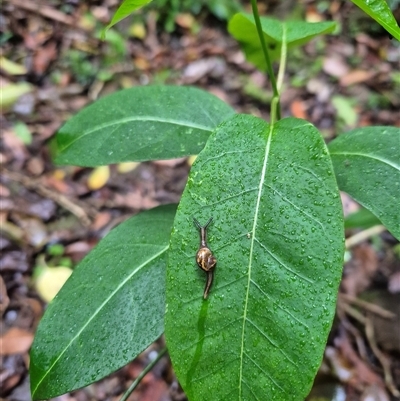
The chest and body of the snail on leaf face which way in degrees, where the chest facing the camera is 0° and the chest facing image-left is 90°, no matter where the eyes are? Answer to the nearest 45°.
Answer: approximately 180°

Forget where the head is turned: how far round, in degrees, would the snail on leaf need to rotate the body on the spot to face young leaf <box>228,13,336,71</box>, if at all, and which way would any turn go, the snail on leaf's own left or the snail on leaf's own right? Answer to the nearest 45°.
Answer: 0° — it already faces it

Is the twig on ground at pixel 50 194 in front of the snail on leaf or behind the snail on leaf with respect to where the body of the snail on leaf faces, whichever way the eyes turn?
in front
